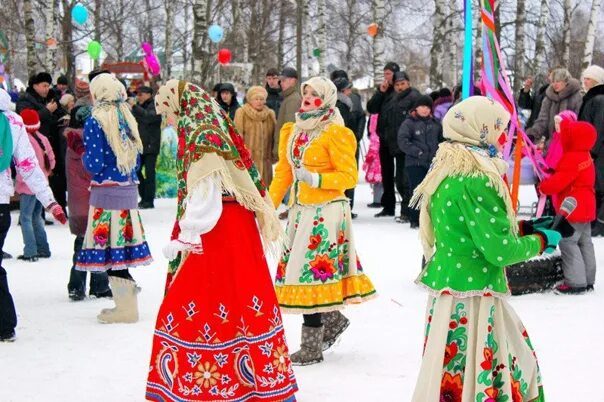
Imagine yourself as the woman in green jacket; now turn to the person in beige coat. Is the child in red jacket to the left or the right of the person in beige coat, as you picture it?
right

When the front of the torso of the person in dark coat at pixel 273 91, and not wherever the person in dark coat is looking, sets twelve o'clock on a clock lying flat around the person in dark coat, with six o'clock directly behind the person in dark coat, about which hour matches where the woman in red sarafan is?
The woman in red sarafan is roughly at 12 o'clock from the person in dark coat.

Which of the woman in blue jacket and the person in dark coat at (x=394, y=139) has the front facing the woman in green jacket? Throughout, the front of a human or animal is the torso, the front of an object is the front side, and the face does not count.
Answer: the person in dark coat

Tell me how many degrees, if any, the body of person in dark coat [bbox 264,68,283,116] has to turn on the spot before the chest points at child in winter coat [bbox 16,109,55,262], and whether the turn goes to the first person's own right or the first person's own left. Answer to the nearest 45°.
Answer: approximately 45° to the first person's own right

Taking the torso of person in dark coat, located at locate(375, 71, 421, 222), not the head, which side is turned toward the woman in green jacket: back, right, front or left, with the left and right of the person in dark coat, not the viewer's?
front

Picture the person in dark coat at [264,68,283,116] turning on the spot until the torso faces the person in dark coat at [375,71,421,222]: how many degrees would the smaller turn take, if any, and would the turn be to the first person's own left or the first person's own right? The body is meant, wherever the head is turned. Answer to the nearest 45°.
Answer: approximately 45° to the first person's own left

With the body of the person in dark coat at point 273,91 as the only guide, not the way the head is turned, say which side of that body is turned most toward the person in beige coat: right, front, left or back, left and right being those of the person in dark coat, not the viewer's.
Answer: front

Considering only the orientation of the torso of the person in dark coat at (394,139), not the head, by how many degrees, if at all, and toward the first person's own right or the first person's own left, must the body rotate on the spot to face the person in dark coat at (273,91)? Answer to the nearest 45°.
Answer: approximately 135° to the first person's own right

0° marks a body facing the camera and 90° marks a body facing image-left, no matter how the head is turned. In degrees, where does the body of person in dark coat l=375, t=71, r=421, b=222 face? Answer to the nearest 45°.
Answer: approximately 0°

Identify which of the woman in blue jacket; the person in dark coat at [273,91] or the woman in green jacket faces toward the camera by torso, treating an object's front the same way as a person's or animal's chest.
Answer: the person in dark coat

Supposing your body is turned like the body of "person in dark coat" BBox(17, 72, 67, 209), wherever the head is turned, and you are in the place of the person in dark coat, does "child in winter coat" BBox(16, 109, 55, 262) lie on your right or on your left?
on your right

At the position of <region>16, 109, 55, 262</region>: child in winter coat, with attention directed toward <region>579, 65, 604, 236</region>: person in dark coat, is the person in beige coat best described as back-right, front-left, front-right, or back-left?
front-left

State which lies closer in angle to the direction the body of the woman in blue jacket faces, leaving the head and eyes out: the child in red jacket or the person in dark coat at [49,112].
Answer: the person in dark coat

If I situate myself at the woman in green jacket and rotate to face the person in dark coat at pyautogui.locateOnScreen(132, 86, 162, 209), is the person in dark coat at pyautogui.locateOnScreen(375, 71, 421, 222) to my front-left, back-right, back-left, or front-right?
front-right

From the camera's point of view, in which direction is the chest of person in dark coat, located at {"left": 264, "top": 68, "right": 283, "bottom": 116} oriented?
toward the camera
